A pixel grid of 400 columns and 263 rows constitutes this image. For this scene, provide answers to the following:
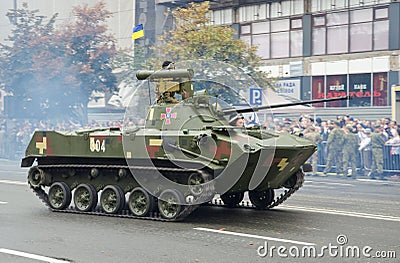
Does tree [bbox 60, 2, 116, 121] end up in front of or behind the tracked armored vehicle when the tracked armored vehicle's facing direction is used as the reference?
behind

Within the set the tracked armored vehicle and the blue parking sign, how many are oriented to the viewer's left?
0

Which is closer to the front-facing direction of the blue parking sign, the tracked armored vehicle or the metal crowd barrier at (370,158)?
the tracked armored vehicle

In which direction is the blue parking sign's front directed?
toward the camera

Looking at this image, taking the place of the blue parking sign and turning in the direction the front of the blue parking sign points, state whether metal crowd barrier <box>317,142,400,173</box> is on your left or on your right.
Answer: on your left

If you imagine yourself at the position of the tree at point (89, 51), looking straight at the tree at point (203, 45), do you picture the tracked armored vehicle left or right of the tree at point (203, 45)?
right

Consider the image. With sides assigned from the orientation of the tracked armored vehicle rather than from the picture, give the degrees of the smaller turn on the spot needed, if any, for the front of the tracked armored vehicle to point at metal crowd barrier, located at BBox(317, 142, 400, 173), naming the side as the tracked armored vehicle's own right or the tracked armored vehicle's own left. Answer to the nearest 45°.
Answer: approximately 90° to the tracked armored vehicle's own left

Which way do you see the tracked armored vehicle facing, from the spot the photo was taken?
facing the viewer and to the right of the viewer

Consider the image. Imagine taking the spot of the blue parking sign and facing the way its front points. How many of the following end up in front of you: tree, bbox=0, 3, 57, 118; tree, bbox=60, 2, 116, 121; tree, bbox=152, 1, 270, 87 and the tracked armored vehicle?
1
